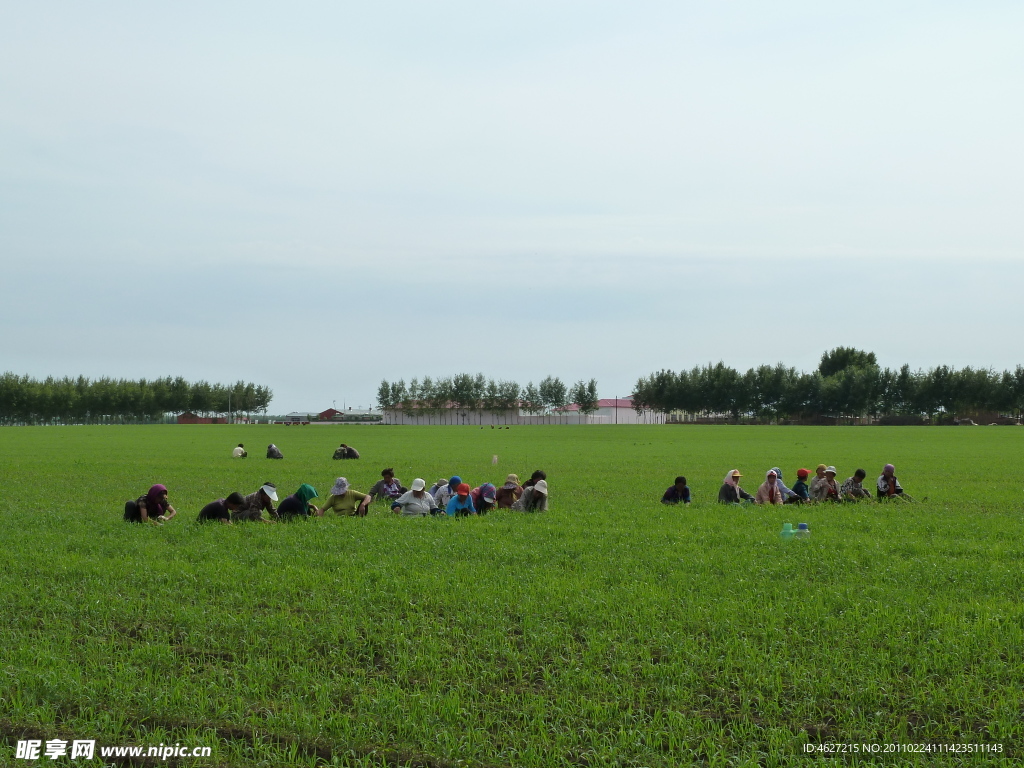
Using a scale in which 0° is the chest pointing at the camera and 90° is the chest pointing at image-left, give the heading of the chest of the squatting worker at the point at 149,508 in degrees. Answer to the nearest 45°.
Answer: approximately 315°

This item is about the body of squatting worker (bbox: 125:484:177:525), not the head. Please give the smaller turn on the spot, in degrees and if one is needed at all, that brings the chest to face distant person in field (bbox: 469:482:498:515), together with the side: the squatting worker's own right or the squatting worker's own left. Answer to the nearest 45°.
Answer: approximately 45° to the squatting worker's own left

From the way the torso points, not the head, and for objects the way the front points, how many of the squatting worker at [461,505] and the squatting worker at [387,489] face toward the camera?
2

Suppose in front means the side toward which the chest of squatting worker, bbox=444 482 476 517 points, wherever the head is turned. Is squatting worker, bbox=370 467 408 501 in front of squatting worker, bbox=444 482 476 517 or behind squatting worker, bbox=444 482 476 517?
behind

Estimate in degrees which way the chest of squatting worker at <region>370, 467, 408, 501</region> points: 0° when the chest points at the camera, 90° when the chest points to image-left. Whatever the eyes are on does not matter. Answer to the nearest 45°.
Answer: approximately 0°

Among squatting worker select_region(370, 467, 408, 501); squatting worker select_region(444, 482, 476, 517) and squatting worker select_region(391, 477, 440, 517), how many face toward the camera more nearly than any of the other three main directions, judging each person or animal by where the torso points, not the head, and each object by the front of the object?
3

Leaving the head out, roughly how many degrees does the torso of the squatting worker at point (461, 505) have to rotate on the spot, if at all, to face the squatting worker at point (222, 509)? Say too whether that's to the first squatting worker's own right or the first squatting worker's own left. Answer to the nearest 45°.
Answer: approximately 90° to the first squatting worker's own right

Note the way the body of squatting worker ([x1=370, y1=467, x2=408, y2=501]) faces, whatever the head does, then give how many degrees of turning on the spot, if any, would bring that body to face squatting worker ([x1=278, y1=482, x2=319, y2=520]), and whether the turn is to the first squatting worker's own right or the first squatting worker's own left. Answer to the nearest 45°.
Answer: approximately 45° to the first squatting worker's own right

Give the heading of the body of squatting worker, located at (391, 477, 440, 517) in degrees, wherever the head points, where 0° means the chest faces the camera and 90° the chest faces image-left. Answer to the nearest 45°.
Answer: approximately 0°

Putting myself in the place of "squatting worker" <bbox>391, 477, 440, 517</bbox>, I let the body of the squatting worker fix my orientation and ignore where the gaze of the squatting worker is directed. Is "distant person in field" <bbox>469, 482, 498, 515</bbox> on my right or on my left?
on my left

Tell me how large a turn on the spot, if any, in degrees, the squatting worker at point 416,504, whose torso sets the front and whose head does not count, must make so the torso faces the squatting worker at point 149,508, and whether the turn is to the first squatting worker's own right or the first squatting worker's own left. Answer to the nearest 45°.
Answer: approximately 90° to the first squatting worker's own right

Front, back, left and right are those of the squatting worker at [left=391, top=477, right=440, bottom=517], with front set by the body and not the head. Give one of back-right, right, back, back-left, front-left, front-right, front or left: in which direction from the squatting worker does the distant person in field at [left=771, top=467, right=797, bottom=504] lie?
left

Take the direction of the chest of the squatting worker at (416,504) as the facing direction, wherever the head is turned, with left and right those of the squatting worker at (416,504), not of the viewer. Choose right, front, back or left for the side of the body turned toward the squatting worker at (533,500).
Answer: left
